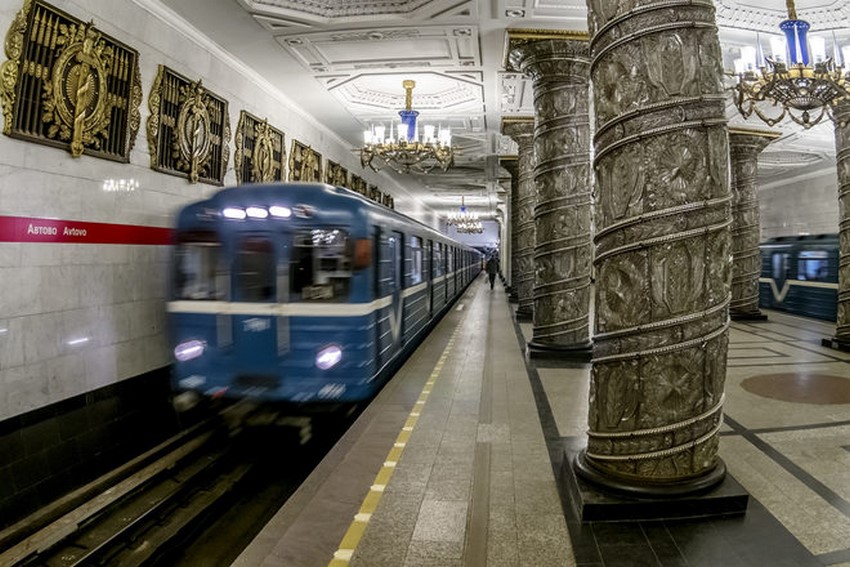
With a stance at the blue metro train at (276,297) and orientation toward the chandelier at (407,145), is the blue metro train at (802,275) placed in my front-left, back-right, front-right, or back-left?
front-right

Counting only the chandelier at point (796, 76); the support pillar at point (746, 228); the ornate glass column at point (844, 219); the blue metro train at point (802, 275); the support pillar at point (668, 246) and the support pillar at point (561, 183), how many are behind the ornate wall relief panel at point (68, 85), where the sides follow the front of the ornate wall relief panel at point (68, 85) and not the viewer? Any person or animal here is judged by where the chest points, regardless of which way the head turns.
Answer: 0

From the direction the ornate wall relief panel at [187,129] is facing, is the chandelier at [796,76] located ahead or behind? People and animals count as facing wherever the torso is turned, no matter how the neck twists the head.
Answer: ahead

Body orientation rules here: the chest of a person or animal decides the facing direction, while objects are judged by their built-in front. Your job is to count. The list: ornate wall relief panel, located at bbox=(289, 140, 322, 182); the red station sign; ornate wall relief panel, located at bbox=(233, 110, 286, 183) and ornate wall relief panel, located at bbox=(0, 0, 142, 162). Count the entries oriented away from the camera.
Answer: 0

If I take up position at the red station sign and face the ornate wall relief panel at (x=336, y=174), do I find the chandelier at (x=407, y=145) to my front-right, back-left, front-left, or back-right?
front-right

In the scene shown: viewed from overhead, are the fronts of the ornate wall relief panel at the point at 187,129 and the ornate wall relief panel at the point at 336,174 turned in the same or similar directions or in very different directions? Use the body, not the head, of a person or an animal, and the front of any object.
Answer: same or similar directions

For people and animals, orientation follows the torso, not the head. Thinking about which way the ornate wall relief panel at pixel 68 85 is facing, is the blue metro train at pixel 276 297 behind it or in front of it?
in front

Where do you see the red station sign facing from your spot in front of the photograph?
facing the viewer and to the right of the viewer

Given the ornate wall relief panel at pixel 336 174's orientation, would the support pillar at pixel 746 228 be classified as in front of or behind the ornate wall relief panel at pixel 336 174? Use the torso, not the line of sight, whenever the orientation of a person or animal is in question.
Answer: in front

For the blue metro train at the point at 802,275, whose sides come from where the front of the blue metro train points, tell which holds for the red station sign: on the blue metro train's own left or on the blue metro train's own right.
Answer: on the blue metro train's own left

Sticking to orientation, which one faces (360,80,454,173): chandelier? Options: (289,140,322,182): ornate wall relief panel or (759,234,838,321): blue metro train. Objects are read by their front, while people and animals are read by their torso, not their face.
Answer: the ornate wall relief panel

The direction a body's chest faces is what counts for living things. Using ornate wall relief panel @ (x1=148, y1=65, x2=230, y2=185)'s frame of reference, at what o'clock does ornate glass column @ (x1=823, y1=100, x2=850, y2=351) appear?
The ornate glass column is roughly at 11 o'clock from the ornate wall relief panel.

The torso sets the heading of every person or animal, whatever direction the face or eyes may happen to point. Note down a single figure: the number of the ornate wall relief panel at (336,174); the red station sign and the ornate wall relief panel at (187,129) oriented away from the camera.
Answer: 0

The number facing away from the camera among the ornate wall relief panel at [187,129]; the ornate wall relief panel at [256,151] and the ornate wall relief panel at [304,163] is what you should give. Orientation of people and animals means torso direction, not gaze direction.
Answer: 0

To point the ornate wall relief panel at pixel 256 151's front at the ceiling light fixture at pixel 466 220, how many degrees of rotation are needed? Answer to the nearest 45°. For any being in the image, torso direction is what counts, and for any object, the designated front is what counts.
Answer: approximately 90° to its left

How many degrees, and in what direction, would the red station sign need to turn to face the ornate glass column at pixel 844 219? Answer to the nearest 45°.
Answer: approximately 45° to its left

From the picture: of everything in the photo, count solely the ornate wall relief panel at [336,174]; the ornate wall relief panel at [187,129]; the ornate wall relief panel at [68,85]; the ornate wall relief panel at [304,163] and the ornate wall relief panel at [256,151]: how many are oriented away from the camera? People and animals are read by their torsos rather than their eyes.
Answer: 0
